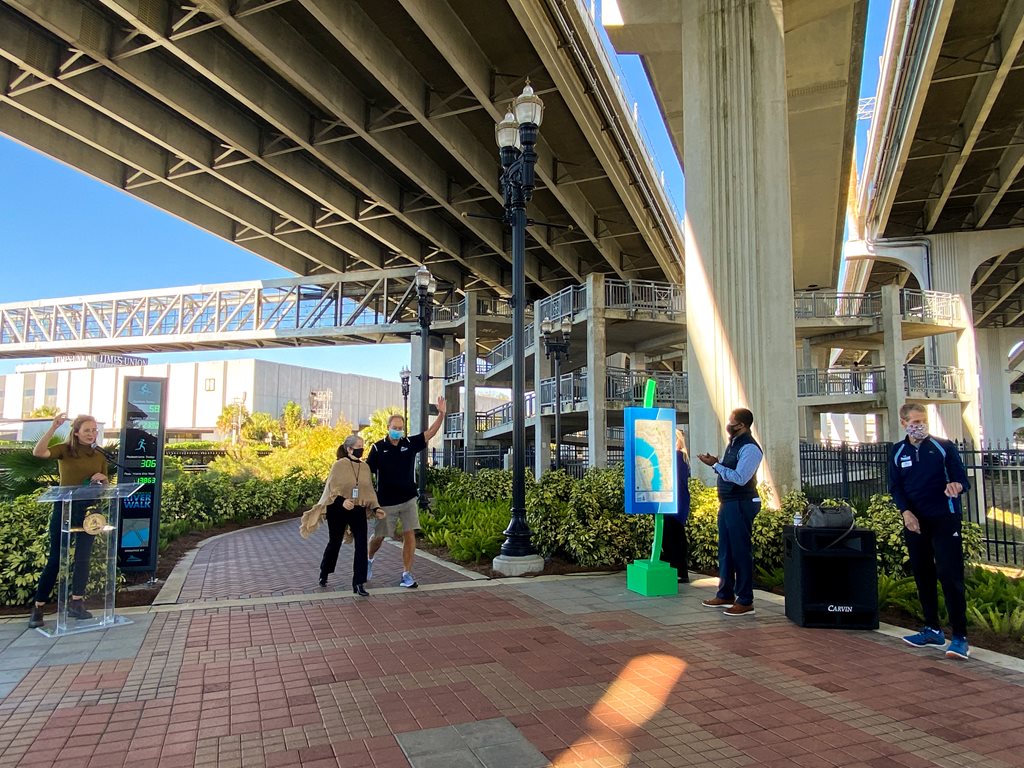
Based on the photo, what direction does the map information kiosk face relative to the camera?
toward the camera

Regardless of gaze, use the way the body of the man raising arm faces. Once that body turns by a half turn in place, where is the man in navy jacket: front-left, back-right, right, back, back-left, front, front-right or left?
back-right

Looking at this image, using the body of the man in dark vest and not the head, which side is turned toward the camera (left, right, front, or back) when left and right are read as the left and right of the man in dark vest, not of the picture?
left

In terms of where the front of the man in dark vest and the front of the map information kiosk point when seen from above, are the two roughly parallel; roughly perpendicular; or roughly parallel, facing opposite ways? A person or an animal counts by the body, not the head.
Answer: roughly perpendicular

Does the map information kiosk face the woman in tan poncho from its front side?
no

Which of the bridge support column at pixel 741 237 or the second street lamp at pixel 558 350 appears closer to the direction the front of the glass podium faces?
the bridge support column

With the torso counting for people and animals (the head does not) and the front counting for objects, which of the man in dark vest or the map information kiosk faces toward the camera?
the map information kiosk

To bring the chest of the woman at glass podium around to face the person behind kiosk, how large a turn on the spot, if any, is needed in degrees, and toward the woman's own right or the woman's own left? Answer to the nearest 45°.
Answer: approximately 45° to the woman's own left

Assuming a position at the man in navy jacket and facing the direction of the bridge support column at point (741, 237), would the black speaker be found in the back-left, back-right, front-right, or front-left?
front-left

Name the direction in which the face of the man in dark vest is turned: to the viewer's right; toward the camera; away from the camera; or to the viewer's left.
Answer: to the viewer's left

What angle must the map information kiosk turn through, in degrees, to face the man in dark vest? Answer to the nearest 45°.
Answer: approximately 45° to its left

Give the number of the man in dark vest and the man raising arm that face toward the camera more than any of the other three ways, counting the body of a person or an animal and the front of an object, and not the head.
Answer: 1

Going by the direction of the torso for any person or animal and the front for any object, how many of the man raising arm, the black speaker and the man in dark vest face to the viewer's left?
1

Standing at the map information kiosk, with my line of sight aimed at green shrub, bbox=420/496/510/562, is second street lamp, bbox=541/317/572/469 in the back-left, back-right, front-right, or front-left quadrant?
front-right

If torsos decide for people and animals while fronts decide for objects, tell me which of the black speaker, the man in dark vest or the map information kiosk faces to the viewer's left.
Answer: the man in dark vest

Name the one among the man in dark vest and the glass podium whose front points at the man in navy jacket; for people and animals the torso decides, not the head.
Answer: the glass podium

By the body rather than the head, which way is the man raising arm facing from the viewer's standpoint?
toward the camera
